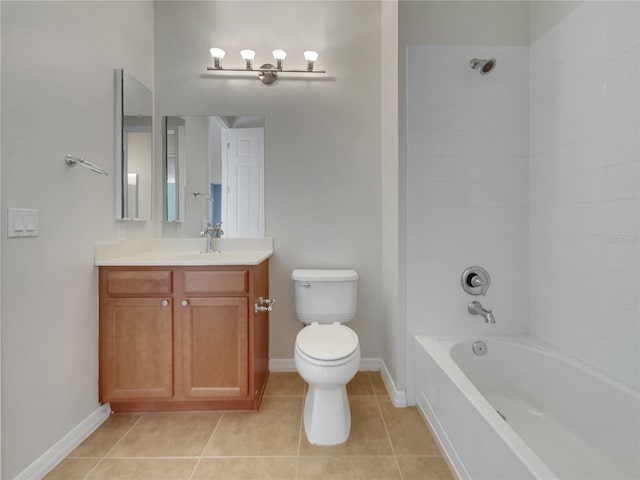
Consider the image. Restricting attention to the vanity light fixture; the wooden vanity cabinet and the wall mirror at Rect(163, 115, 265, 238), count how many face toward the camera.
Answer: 3

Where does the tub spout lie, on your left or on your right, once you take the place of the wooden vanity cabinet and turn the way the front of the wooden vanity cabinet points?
on your left

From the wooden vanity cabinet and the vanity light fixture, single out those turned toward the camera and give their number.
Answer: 2

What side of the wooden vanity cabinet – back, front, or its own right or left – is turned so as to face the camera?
front

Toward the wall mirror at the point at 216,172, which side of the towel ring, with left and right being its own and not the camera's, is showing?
left

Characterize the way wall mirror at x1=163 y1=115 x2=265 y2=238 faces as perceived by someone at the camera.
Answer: facing the viewer

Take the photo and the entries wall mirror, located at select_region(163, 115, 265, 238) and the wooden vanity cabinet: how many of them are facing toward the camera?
2

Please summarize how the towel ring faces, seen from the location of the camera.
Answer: facing the viewer and to the right of the viewer

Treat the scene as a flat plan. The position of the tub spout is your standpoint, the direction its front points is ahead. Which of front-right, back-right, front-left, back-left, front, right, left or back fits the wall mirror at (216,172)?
back-right
